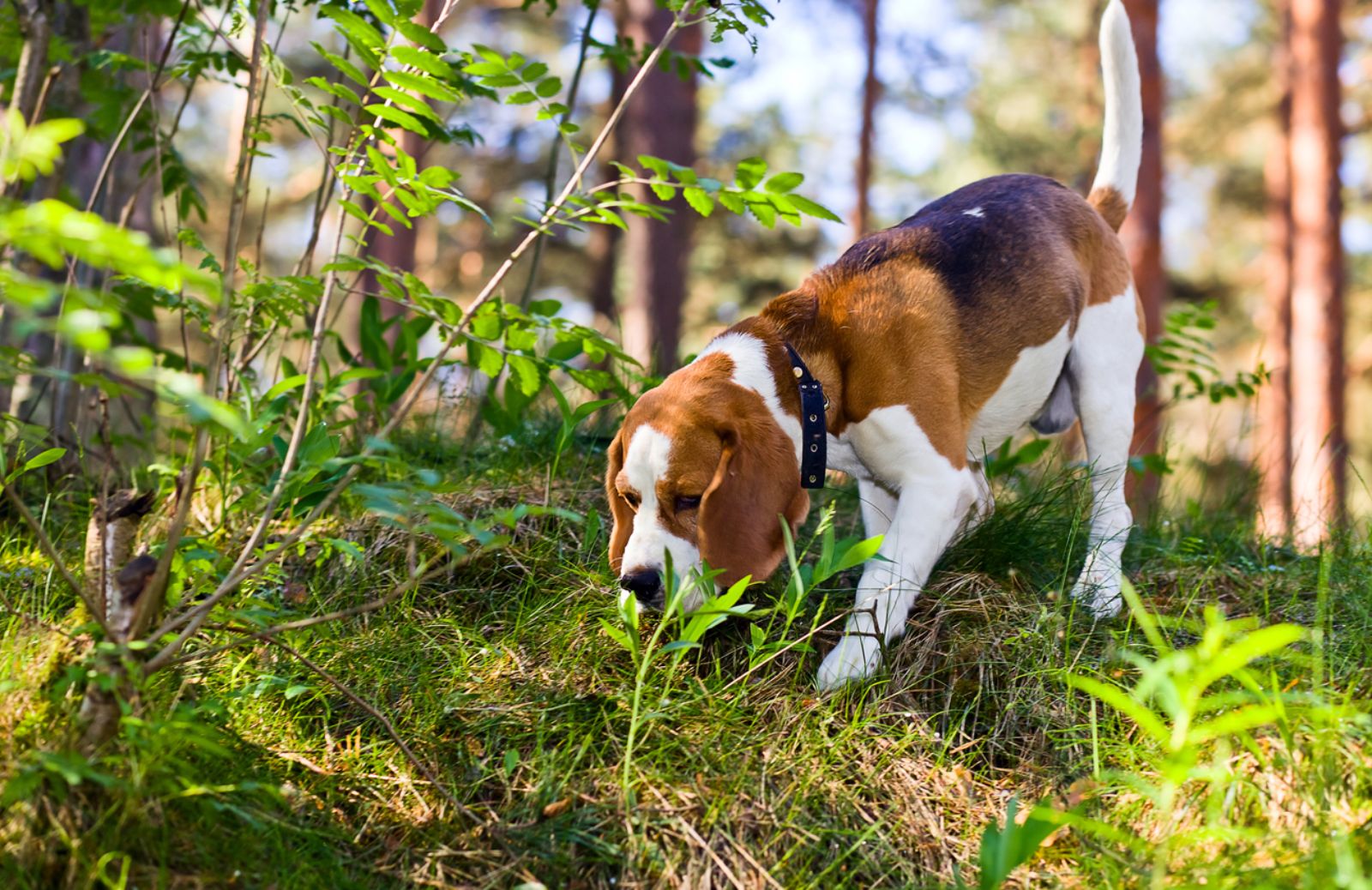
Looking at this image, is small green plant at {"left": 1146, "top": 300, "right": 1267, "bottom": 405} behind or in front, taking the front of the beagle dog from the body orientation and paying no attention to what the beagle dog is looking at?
behind

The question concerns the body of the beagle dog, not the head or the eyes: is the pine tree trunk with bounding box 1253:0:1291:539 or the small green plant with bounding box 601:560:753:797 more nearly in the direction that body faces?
the small green plant

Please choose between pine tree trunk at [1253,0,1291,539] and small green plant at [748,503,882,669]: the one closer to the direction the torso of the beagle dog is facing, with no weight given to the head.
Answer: the small green plant

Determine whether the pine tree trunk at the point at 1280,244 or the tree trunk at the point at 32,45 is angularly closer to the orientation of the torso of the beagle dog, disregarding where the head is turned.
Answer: the tree trunk

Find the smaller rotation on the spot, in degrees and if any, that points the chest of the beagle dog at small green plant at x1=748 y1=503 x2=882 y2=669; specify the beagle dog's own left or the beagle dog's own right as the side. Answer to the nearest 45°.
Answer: approximately 45° to the beagle dog's own left

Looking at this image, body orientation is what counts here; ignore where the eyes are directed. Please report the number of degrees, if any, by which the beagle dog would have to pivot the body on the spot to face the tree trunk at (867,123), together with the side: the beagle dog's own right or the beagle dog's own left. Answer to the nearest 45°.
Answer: approximately 135° to the beagle dog's own right

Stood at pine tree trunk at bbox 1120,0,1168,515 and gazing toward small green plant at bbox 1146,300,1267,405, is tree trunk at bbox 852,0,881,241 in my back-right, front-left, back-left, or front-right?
back-right

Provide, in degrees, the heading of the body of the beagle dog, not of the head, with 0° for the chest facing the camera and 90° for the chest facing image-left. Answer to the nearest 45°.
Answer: approximately 45°

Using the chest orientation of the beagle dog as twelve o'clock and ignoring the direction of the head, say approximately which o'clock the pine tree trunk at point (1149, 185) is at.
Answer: The pine tree trunk is roughly at 5 o'clock from the beagle dog.

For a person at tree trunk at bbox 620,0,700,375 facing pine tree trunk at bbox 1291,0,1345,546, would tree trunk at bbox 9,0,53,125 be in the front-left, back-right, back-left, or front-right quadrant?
back-right

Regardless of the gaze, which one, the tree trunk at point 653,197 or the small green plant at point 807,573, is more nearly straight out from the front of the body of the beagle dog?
the small green plant

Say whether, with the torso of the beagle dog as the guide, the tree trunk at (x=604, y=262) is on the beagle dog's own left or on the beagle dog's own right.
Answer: on the beagle dog's own right

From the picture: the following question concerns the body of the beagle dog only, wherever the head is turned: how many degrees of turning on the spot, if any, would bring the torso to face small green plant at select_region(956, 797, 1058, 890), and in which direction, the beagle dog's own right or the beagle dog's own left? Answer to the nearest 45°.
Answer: approximately 45° to the beagle dog's own left
